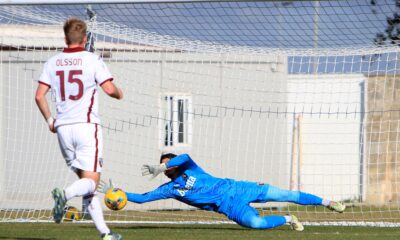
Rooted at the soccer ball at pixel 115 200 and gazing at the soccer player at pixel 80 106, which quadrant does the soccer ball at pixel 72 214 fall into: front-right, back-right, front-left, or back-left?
back-right

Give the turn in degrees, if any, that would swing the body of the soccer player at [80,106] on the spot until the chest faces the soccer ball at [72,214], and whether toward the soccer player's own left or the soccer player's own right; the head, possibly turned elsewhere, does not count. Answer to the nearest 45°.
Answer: approximately 45° to the soccer player's own left

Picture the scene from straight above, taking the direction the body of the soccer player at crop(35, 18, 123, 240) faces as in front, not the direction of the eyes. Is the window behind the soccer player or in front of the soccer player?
in front

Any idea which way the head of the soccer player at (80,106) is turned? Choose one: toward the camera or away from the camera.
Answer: away from the camera

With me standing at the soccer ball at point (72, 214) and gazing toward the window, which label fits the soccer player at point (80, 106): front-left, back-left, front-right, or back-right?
back-right

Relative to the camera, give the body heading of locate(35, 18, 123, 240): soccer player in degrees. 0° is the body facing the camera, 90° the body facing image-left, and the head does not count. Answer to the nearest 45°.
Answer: approximately 225°
